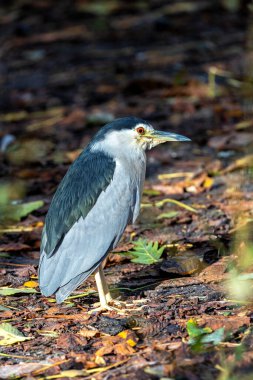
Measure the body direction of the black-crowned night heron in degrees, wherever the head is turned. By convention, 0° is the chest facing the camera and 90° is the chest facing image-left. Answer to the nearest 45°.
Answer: approximately 270°

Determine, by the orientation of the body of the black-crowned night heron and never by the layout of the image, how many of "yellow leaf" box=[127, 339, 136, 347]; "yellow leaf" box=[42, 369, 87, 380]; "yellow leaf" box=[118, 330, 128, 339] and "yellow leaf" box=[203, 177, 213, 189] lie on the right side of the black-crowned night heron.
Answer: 3

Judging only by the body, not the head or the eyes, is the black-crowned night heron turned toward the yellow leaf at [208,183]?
no

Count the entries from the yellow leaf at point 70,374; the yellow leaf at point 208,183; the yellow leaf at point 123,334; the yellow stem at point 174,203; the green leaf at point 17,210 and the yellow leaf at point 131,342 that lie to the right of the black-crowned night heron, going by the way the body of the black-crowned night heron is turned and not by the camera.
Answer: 3

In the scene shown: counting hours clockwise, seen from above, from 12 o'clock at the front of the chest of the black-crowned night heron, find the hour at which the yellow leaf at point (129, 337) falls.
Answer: The yellow leaf is roughly at 3 o'clock from the black-crowned night heron.

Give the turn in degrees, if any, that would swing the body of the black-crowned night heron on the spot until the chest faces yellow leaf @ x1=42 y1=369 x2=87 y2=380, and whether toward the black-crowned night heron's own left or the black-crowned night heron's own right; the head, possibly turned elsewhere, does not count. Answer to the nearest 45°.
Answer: approximately 90° to the black-crowned night heron's own right

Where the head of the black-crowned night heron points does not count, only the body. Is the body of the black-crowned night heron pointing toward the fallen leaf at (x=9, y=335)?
no

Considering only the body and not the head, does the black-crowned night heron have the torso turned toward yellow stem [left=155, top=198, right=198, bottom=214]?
no

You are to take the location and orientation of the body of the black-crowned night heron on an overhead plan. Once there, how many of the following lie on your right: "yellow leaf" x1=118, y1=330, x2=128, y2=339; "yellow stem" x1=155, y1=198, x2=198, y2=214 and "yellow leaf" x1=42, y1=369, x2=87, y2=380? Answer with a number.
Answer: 2

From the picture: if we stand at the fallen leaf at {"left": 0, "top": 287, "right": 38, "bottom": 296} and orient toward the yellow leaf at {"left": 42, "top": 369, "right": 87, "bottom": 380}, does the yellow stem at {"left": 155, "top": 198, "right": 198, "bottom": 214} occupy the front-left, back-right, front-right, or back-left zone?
back-left

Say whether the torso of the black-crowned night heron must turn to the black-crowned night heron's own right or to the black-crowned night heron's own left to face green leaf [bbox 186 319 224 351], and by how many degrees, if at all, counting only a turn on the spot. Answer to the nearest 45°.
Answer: approximately 90° to the black-crowned night heron's own right

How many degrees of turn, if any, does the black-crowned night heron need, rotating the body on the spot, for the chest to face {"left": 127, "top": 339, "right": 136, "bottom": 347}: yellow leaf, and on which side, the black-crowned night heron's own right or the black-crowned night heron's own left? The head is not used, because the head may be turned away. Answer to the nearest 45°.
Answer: approximately 90° to the black-crowned night heron's own right
